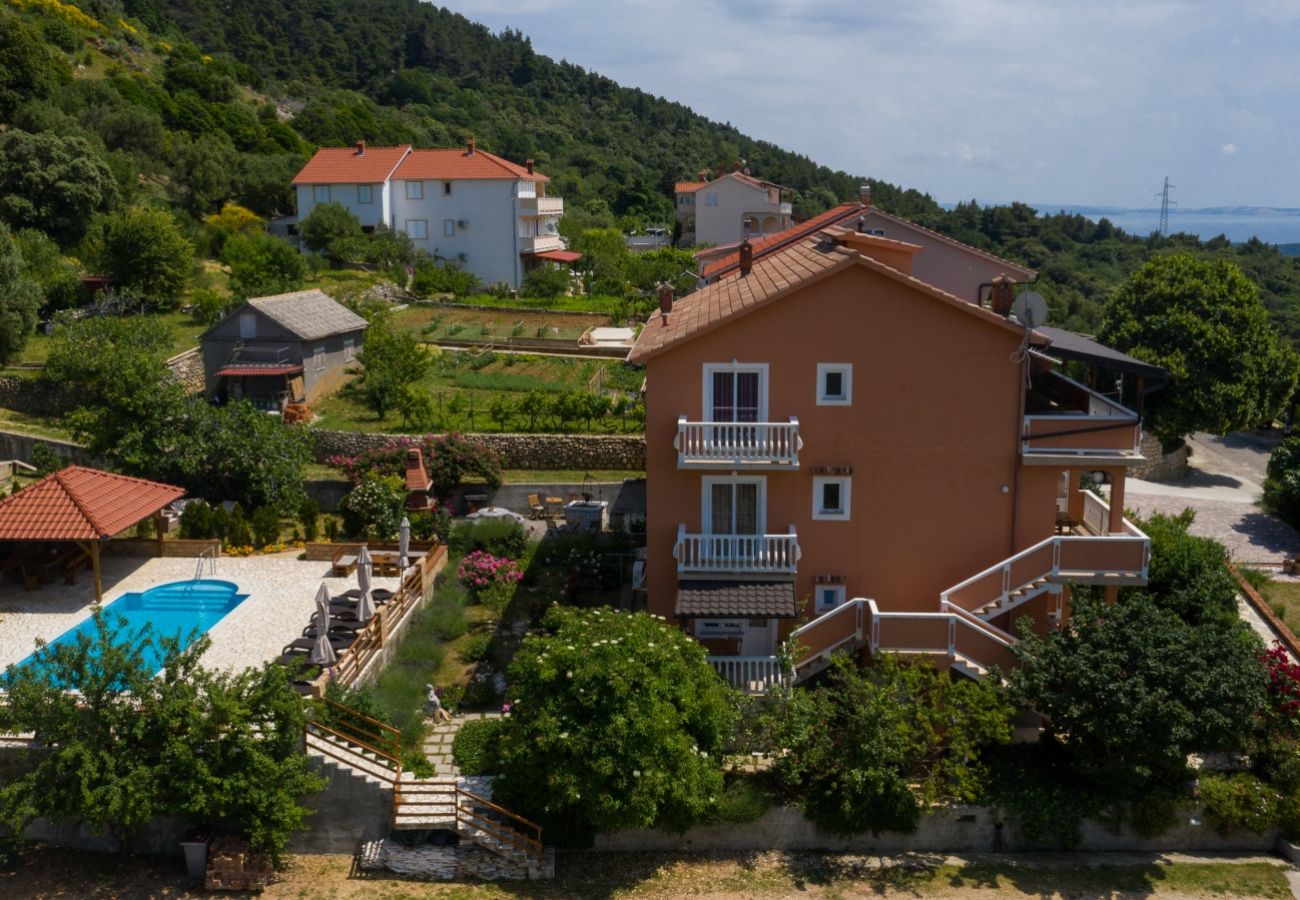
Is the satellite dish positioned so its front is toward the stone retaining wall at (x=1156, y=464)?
no

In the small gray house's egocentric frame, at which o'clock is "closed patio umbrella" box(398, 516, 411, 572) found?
The closed patio umbrella is roughly at 10 o'clock from the small gray house.

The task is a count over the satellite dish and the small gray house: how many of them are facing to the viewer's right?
0

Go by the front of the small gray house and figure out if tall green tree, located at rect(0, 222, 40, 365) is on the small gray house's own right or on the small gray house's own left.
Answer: on the small gray house's own right

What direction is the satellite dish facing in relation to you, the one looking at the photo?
facing away from the viewer

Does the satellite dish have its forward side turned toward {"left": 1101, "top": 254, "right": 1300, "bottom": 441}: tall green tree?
no

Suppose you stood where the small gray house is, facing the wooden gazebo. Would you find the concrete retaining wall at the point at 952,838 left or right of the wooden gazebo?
left

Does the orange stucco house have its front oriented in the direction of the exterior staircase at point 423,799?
no

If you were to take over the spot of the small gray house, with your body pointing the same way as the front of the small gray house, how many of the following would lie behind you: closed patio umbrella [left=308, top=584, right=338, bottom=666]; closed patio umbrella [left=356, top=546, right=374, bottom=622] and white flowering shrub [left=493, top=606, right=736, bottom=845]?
0

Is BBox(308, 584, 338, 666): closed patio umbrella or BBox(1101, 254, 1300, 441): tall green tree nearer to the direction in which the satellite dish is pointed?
the closed patio umbrella

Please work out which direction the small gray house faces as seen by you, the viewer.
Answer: facing the viewer and to the left of the viewer
